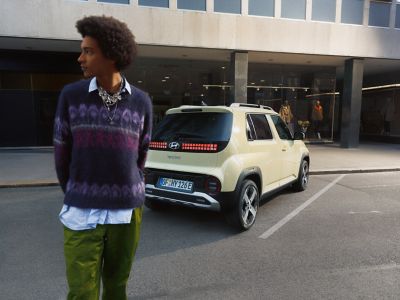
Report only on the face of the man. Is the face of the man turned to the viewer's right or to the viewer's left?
to the viewer's left

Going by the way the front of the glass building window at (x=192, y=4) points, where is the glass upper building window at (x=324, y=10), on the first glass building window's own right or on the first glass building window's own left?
on the first glass building window's own left

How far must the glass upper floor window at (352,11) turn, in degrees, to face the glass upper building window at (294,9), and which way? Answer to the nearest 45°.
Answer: approximately 45° to its right

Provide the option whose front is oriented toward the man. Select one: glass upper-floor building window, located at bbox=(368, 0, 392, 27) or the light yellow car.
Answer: the glass upper-floor building window

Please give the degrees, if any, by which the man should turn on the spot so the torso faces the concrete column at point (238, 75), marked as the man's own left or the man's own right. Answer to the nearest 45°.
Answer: approximately 135° to the man's own left

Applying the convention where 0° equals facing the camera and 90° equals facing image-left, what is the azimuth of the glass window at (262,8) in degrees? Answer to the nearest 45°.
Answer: approximately 0°

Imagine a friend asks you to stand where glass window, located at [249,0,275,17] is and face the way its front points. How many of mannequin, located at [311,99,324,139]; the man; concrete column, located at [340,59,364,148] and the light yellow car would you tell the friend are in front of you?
2

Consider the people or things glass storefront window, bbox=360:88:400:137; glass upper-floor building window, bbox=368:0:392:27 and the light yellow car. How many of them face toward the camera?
2

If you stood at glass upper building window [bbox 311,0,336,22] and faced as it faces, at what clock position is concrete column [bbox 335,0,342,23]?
The concrete column is roughly at 8 o'clock from the glass upper building window.
